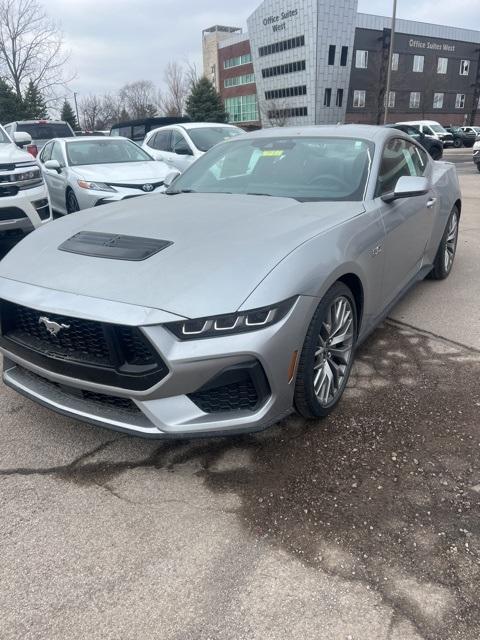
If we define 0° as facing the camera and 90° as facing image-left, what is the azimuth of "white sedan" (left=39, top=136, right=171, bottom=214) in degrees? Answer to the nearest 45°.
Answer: approximately 315°

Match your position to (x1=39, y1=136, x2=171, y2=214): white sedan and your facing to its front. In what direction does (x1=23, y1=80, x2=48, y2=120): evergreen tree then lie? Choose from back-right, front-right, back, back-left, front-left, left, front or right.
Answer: back-left

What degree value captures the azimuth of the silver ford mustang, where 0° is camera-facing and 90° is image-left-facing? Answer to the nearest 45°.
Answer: approximately 45°

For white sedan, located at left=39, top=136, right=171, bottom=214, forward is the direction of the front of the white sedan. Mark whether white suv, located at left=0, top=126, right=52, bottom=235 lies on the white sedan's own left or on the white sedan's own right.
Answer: on the white sedan's own right

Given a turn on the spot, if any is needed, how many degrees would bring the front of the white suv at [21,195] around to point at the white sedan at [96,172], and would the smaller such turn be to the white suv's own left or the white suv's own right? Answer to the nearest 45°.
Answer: approximately 90° to the white suv's own left

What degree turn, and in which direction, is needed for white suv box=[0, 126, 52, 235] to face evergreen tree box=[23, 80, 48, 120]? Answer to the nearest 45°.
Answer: approximately 135° to its left

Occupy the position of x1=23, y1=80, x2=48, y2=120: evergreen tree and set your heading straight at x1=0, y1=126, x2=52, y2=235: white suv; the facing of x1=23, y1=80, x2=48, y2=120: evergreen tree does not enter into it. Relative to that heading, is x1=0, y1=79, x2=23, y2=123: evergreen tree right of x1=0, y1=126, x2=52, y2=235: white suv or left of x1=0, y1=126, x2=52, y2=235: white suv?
right

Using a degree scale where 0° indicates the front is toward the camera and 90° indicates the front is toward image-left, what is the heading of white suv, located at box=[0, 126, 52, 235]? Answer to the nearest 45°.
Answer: approximately 315°

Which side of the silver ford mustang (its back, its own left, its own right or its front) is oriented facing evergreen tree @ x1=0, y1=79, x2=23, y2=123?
right
